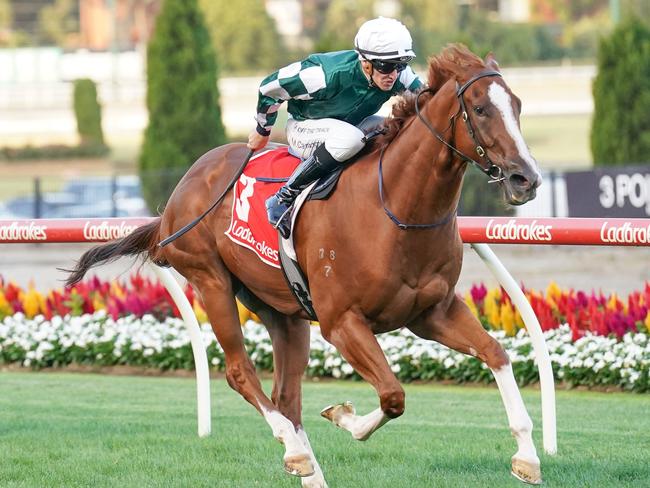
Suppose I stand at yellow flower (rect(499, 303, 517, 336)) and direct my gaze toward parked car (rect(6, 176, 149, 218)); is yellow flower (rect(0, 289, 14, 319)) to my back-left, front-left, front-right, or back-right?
front-left

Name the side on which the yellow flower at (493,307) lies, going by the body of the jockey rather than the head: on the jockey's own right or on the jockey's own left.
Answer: on the jockey's own left

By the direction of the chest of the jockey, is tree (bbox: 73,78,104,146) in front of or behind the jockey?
behind

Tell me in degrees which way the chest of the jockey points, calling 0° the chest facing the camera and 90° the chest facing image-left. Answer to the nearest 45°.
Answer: approximately 315°

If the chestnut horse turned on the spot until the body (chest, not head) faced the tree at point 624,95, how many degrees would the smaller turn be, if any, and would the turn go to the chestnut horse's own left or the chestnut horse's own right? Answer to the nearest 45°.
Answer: approximately 135° to the chestnut horse's own left

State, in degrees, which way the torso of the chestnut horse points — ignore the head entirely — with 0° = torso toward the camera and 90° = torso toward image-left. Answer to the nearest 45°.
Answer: approximately 315°

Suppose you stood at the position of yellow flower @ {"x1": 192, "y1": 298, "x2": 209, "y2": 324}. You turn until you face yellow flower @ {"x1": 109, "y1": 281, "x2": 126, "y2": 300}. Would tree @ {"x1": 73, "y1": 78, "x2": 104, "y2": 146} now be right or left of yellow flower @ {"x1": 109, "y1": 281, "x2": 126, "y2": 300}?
right

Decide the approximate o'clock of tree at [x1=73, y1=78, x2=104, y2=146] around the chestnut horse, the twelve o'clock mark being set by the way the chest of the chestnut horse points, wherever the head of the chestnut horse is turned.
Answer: The tree is roughly at 7 o'clock from the chestnut horse.

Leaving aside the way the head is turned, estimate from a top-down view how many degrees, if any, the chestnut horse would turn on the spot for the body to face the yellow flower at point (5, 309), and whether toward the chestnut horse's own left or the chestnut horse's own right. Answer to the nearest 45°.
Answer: approximately 180°
